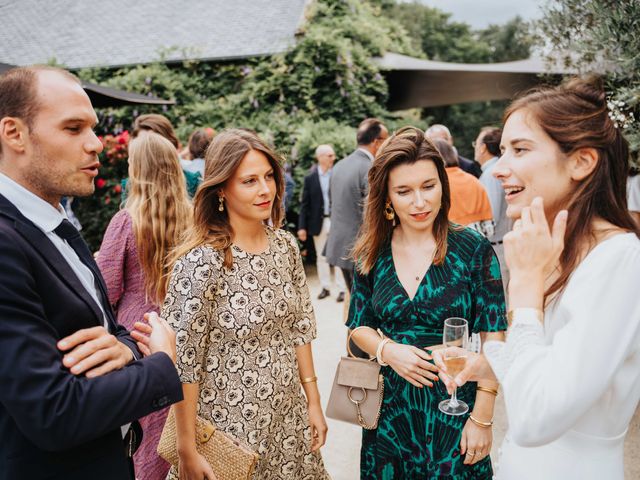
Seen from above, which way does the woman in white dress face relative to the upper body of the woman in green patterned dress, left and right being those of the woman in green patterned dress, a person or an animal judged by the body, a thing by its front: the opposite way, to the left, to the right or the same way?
to the right

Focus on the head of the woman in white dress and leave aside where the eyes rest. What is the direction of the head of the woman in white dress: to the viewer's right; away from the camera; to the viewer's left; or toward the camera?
to the viewer's left

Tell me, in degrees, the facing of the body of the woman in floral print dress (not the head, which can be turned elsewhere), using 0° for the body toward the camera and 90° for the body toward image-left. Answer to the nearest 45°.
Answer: approximately 315°

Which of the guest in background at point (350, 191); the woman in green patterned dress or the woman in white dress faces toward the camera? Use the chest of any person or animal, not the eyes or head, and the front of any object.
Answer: the woman in green patterned dress

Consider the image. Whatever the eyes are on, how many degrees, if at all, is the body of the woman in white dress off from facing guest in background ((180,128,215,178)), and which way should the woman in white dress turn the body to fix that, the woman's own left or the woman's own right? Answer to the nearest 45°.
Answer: approximately 45° to the woman's own right

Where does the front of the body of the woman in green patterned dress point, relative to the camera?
toward the camera

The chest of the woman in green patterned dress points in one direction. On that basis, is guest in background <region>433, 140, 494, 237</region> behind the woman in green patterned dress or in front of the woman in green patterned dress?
behind

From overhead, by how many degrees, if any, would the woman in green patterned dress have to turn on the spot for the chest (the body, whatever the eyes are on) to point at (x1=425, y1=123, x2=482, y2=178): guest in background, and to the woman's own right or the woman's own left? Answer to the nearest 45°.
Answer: approximately 180°

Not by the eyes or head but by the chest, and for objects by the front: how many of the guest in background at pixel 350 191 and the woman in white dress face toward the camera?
0

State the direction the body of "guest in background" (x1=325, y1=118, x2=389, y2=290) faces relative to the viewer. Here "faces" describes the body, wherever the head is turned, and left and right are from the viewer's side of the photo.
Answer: facing away from the viewer and to the right of the viewer

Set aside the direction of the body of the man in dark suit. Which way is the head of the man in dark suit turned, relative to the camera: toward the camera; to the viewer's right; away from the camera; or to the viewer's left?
to the viewer's right

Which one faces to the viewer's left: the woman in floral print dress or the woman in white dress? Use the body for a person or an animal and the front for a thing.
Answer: the woman in white dress

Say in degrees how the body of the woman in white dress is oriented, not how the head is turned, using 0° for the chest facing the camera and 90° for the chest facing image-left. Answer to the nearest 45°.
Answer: approximately 90°
